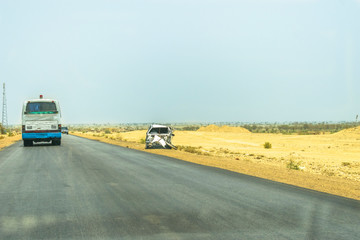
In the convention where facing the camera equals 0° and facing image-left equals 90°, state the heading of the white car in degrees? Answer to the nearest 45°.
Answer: approximately 0°

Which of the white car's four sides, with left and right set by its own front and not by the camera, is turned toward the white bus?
right
